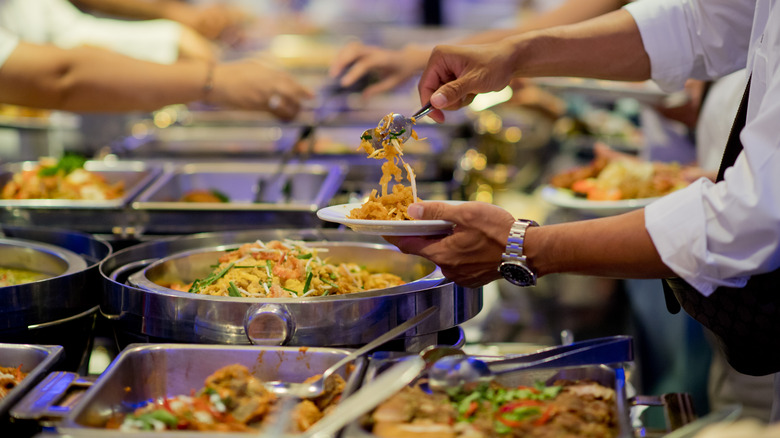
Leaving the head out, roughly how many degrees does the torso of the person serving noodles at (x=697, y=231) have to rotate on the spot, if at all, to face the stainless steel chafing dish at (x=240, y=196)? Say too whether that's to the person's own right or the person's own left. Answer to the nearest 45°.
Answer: approximately 45° to the person's own right

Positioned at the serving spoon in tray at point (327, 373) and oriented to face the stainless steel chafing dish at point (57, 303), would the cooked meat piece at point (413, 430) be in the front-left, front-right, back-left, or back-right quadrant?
back-left

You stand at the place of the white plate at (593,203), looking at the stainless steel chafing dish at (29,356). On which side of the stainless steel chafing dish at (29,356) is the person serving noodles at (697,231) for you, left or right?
left

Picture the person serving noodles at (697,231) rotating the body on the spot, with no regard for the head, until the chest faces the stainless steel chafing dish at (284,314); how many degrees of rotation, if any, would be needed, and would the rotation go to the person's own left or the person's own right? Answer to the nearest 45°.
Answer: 0° — they already face it

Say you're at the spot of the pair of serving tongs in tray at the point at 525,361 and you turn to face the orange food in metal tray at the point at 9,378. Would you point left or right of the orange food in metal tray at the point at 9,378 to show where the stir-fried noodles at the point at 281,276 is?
right

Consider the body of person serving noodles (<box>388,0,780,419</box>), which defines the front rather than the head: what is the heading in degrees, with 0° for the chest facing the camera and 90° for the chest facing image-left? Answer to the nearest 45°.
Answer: approximately 90°
